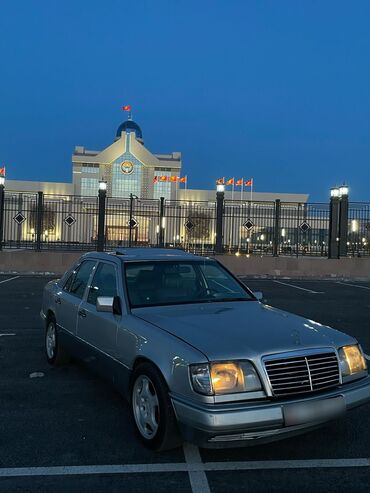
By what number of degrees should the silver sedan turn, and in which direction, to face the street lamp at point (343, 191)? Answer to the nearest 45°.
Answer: approximately 135° to its left

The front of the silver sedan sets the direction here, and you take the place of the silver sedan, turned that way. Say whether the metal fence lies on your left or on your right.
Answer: on your left

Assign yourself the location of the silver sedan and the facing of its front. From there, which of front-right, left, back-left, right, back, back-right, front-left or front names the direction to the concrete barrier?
back-left

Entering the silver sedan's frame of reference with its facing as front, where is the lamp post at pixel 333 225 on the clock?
The lamp post is roughly at 8 o'clock from the silver sedan.

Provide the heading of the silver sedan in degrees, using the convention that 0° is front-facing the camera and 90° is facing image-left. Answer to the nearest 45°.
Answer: approximately 315°

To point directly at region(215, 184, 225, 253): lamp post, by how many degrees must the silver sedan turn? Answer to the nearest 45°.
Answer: approximately 135° to its left

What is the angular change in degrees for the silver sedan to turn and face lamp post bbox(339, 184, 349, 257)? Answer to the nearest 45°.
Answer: approximately 135° to its left
